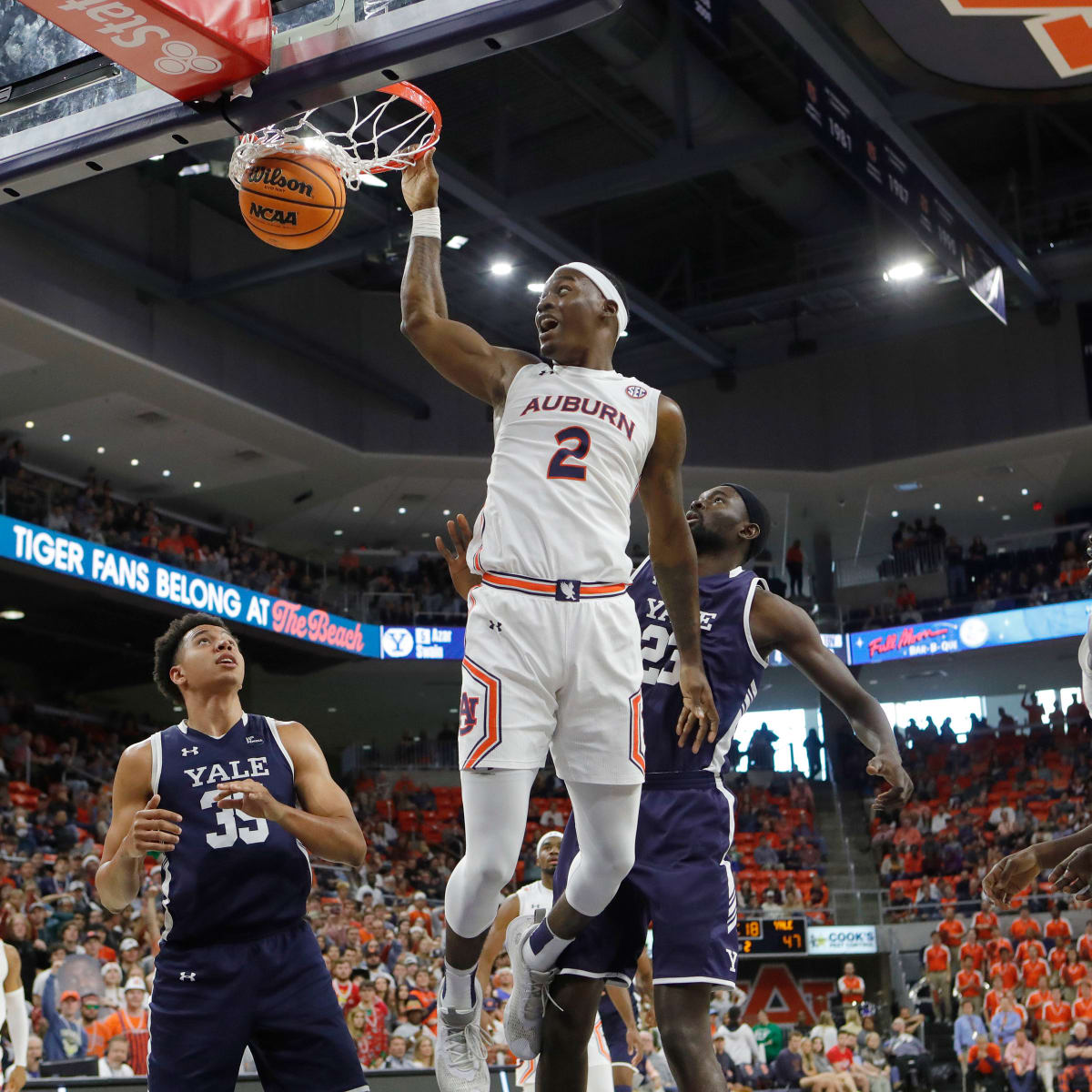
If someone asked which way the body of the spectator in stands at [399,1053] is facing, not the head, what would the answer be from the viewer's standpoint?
toward the camera

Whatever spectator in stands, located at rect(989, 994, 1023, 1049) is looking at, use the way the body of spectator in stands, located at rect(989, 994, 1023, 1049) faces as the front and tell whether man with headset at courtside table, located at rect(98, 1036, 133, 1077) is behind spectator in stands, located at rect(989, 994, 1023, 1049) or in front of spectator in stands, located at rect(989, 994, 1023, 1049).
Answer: in front

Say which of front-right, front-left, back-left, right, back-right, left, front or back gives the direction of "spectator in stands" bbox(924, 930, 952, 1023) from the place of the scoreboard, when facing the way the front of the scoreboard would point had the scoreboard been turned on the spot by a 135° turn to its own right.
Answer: back

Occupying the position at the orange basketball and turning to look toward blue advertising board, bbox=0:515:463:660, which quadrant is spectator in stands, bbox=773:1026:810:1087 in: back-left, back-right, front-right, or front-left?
front-right

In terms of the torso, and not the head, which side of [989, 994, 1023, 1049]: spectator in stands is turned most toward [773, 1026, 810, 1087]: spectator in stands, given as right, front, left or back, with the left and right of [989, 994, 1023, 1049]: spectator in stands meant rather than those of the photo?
right

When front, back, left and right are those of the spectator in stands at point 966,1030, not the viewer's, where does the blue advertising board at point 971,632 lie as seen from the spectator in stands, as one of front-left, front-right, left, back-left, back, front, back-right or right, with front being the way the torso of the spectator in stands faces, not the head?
back

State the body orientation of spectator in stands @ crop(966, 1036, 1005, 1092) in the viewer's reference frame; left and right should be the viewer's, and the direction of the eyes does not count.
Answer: facing the viewer

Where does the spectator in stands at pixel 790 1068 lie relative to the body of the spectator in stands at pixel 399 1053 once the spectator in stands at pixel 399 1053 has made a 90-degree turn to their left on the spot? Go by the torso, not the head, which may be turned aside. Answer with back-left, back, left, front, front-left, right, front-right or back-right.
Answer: front-left

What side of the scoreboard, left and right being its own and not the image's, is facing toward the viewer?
front

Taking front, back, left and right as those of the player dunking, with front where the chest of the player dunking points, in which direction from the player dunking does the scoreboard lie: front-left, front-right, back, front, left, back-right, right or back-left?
back

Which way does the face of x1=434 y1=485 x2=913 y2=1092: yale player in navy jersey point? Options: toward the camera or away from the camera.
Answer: toward the camera
